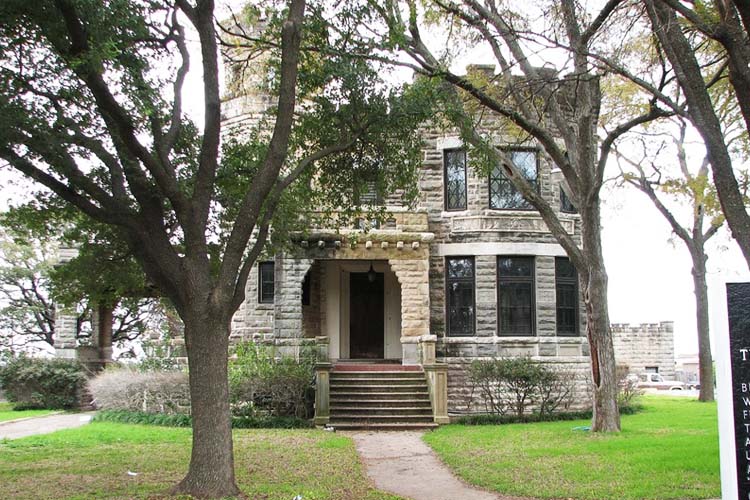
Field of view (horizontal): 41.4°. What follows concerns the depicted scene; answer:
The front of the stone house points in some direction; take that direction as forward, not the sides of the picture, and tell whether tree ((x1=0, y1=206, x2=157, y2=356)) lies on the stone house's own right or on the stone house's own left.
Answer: on the stone house's own right

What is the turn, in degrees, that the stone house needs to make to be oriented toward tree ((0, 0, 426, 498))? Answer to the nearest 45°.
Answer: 0° — it already faces it

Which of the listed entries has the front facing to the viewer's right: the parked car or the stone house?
the parked car

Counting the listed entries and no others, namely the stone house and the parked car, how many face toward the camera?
1

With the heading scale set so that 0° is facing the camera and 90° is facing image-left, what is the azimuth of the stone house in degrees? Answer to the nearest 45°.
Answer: approximately 0°

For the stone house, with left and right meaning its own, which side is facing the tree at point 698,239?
left

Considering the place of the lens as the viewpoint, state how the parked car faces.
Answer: facing to the right of the viewer

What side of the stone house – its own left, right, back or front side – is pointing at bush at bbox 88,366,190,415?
right

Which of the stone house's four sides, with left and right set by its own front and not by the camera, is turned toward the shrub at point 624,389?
left

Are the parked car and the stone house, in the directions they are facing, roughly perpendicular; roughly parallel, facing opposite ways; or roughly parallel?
roughly perpendicular
